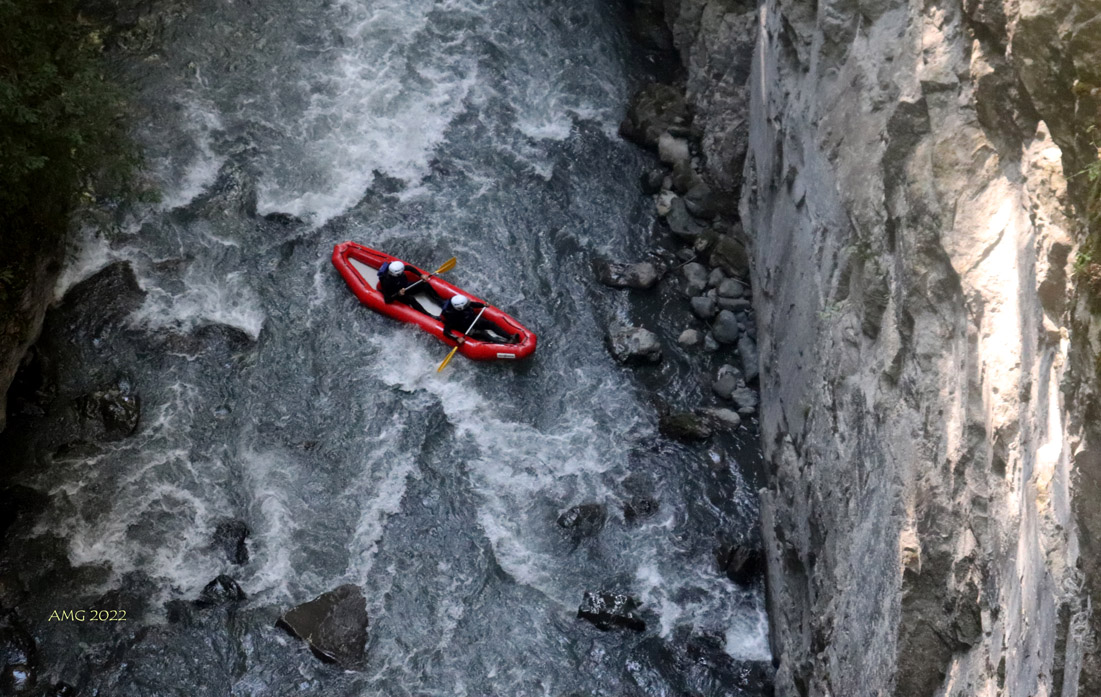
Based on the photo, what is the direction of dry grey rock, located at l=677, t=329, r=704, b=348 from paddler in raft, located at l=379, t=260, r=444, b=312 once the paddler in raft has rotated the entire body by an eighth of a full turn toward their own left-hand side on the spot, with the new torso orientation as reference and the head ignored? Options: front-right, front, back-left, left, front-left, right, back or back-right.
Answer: front

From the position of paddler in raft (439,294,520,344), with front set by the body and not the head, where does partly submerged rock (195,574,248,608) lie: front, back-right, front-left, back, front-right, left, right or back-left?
front-right

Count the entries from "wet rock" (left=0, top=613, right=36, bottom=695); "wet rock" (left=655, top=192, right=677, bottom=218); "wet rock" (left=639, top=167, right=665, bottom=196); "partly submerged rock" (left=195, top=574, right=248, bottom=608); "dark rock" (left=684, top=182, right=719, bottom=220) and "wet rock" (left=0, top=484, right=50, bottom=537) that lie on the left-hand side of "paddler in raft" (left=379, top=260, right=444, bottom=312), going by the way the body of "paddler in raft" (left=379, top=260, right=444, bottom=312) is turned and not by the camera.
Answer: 3

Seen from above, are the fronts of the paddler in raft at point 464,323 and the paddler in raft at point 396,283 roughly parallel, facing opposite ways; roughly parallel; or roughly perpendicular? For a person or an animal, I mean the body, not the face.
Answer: roughly parallel

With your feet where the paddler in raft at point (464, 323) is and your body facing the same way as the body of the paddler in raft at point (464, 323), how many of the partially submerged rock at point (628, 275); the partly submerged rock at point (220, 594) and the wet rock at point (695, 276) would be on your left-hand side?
2

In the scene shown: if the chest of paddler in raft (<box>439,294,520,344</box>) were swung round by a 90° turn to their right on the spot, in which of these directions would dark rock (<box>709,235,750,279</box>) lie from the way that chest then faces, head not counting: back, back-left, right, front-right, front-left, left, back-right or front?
back

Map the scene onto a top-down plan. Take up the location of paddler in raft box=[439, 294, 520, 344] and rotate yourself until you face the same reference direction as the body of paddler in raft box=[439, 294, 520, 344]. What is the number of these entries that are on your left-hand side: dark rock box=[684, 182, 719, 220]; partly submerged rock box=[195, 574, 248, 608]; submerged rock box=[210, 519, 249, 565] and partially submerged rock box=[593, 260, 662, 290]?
2

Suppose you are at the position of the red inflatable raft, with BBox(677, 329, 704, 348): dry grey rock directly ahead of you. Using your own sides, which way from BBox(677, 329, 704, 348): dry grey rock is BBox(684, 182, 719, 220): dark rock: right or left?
left

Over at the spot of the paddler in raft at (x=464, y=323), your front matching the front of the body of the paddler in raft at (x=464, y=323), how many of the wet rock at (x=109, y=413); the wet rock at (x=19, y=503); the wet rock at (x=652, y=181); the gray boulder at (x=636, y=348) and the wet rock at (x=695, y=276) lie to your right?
2

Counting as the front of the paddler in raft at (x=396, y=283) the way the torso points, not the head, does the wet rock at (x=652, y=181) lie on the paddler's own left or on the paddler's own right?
on the paddler's own left

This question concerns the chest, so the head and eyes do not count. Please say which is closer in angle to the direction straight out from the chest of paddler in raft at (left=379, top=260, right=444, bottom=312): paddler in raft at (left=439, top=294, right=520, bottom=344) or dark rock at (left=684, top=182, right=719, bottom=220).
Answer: the paddler in raft

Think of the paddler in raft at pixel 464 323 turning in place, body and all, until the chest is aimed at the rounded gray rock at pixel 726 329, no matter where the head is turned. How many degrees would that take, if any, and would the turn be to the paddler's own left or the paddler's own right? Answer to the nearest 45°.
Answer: approximately 45° to the paddler's own left

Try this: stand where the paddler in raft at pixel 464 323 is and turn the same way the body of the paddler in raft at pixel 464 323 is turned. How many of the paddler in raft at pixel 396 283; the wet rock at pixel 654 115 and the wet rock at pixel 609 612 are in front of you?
1

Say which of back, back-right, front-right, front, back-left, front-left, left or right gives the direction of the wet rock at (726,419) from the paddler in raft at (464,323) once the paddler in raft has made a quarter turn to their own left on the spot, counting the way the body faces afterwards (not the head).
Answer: front-right

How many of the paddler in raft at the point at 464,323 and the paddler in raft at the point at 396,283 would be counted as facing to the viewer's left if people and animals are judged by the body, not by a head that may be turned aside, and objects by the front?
0

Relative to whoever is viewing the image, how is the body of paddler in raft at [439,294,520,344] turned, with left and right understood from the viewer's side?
facing the viewer and to the right of the viewer

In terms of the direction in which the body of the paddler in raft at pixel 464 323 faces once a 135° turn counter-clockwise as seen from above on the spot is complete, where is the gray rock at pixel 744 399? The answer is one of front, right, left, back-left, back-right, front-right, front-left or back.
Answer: right

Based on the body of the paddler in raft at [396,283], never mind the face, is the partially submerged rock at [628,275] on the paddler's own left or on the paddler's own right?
on the paddler's own left

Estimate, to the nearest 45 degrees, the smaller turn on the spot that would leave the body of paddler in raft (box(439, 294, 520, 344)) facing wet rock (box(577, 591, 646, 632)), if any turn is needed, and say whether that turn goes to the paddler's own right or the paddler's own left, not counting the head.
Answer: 0° — they already face it

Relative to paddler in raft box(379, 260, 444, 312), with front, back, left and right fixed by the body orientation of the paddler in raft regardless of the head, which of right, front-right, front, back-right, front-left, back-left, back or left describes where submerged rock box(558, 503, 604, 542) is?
front

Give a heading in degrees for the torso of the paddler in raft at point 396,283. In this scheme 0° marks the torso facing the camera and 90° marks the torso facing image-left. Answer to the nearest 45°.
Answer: approximately 315°

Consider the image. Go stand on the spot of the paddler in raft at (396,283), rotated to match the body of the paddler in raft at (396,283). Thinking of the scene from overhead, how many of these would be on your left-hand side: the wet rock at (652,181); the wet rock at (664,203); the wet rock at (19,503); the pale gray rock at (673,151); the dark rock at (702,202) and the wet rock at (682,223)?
5

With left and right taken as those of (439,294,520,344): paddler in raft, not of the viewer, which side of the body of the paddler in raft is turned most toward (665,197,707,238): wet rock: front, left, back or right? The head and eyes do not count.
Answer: left
